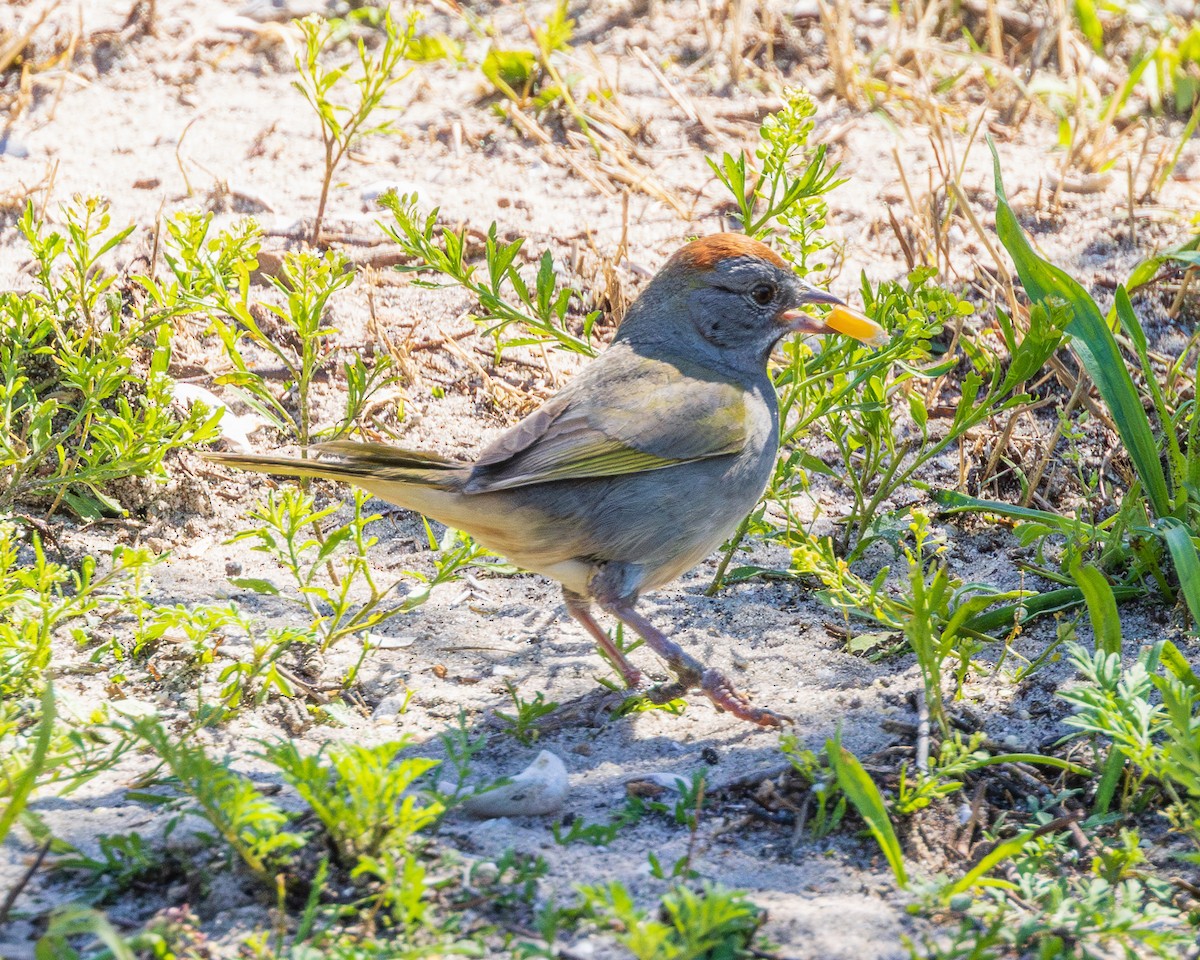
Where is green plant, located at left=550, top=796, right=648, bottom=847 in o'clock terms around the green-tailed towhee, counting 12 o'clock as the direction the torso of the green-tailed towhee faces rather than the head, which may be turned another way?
The green plant is roughly at 3 o'clock from the green-tailed towhee.

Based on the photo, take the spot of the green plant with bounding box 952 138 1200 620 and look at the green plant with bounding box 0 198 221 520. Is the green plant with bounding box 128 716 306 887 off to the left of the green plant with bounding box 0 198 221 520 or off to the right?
left

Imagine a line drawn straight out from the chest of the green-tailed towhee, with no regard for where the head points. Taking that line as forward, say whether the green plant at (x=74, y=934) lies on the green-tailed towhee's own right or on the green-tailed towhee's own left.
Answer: on the green-tailed towhee's own right

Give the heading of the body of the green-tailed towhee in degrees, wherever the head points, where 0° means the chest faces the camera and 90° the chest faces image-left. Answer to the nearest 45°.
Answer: approximately 270°

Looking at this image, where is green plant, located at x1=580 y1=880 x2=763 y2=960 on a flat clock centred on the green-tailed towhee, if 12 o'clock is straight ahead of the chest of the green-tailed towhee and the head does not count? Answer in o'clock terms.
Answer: The green plant is roughly at 3 o'clock from the green-tailed towhee.

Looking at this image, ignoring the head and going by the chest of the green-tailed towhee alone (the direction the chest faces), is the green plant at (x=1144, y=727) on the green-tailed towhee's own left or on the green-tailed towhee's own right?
on the green-tailed towhee's own right

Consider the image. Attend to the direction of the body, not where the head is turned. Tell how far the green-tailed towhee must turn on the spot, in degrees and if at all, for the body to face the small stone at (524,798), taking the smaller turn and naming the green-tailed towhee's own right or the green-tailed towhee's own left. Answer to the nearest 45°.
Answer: approximately 90° to the green-tailed towhee's own right

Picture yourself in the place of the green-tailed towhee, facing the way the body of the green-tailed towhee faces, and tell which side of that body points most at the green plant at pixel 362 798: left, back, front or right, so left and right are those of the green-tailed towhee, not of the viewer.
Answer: right

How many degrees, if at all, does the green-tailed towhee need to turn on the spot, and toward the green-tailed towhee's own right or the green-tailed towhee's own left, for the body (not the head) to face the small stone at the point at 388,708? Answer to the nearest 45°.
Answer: approximately 135° to the green-tailed towhee's own right

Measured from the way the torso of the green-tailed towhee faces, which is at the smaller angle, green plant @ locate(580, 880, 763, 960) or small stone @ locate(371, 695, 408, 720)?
the green plant
